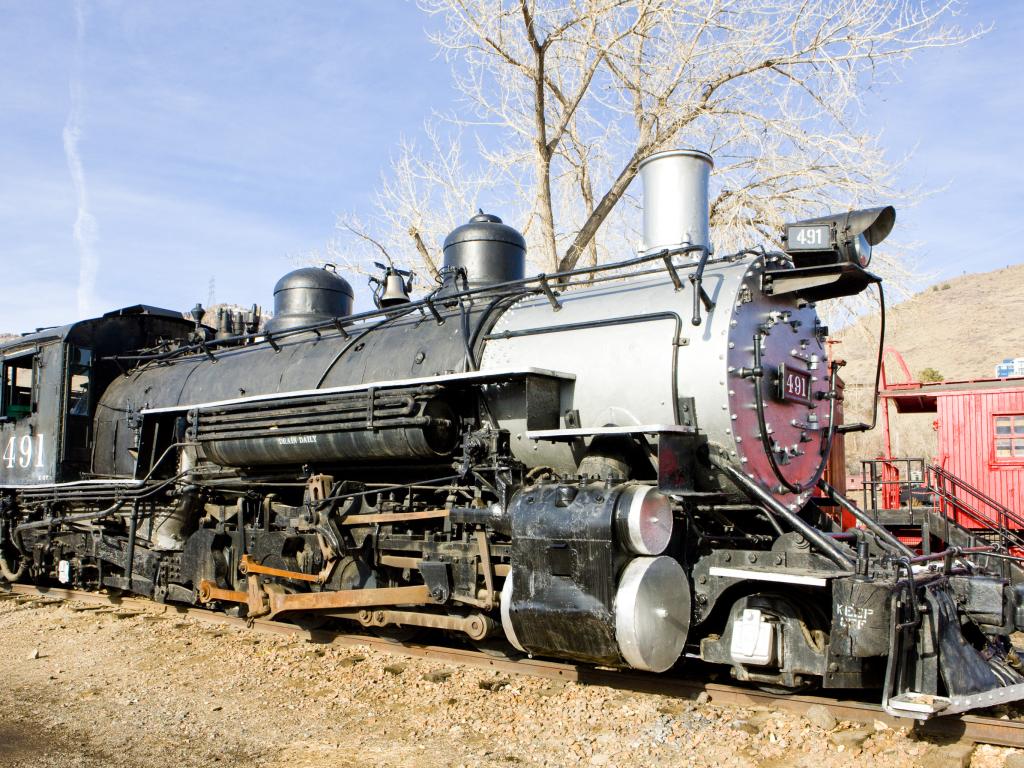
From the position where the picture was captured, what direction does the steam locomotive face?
facing the viewer and to the right of the viewer
